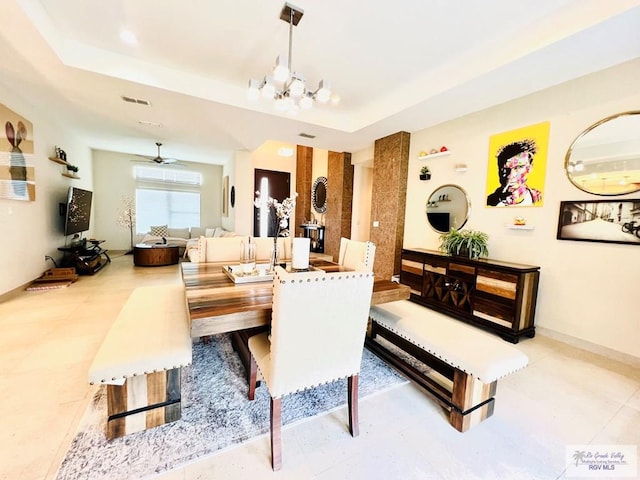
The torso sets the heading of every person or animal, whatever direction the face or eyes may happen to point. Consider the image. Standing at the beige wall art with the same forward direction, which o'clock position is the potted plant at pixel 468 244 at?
The potted plant is roughly at 12 o'clock from the beige wall art.

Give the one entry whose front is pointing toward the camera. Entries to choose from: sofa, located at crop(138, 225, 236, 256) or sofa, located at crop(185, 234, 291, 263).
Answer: sofa, located at crop(138, 225, 236, 256)

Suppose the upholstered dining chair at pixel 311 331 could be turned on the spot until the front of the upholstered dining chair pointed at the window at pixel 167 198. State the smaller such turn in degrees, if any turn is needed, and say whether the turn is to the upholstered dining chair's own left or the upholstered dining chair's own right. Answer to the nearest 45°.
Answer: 0° — it already faces it

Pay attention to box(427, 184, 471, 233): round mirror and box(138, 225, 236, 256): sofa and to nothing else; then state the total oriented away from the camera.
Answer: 0

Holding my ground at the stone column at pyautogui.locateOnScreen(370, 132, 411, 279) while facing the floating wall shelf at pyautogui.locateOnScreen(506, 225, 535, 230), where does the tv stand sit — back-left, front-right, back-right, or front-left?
back-right

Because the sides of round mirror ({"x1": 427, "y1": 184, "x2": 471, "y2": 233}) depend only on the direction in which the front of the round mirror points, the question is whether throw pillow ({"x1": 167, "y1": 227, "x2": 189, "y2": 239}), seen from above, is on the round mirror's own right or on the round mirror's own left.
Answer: on the round mirror's own right

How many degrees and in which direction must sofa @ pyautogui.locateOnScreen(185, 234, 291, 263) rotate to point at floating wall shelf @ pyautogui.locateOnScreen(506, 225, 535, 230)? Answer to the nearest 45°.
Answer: approximately 90° to its right

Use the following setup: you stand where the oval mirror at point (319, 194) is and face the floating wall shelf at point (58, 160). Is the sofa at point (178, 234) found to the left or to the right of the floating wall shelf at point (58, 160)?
right

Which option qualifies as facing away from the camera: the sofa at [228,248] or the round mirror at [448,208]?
the sofa

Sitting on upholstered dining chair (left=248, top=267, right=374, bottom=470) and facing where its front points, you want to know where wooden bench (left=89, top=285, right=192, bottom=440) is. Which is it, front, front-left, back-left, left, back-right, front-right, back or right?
front-left

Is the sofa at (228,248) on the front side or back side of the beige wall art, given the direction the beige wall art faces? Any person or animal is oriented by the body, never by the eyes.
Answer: on the front side

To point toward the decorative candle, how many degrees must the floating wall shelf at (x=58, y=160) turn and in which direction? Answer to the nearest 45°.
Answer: approximately 45° to its right

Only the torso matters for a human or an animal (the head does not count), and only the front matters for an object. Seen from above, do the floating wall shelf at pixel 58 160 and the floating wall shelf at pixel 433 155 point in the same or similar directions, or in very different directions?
very different directions

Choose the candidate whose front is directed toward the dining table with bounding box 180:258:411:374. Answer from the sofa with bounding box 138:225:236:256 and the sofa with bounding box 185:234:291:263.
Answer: the sofa with bounding box 138:225:236:256

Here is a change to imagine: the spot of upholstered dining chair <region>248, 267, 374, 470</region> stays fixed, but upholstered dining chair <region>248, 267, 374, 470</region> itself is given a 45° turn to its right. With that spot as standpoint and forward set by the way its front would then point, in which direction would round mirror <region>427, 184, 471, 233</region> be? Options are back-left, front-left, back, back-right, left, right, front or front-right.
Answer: front-right

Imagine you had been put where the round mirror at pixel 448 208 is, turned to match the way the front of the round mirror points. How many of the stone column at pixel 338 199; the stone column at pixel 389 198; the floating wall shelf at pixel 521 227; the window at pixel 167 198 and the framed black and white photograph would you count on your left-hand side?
2

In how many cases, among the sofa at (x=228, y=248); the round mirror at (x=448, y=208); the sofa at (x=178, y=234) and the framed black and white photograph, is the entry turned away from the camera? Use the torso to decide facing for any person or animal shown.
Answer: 1

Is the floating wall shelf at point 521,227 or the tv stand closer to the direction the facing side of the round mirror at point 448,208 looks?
the tv stand

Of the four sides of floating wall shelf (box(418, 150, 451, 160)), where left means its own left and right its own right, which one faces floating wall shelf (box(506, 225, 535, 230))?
left

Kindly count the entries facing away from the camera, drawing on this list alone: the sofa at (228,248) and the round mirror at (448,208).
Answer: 1
